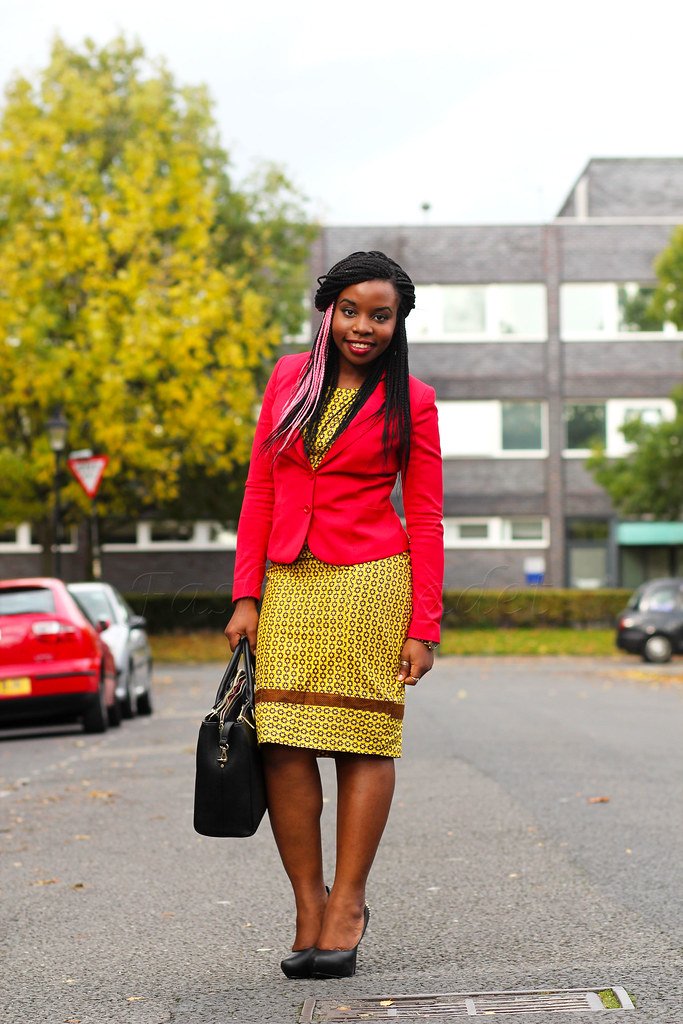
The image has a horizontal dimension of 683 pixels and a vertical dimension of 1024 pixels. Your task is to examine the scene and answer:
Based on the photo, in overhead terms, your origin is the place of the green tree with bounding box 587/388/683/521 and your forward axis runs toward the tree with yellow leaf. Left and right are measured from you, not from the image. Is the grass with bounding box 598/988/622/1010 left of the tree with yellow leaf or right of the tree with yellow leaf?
left

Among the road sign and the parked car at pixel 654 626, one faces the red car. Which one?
the road sign

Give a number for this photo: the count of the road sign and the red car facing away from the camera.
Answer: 1

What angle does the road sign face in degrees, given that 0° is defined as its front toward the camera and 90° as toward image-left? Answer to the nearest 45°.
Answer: approximately 0°

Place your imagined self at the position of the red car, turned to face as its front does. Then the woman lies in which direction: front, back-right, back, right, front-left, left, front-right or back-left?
back

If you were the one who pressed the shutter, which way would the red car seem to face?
facing away from the viewer

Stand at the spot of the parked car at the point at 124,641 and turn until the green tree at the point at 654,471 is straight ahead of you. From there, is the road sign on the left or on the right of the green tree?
left
